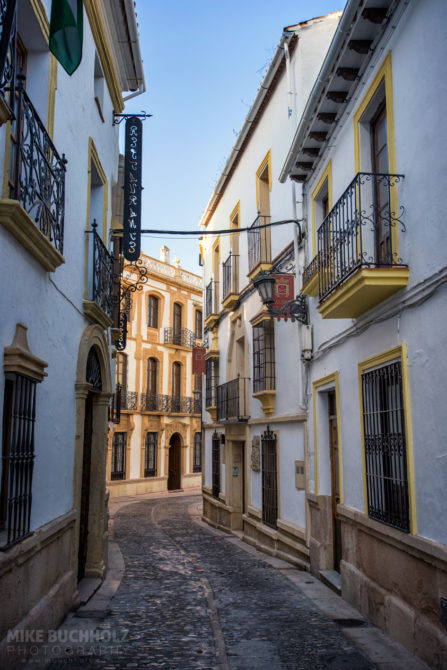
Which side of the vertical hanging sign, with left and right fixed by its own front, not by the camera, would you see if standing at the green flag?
front

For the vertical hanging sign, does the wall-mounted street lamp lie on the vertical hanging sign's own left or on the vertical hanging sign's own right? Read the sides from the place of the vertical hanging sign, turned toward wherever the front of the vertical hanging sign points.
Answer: on the vertical hanging sign's own left

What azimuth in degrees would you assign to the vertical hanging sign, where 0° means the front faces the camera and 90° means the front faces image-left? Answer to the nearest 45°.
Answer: approximately 0°

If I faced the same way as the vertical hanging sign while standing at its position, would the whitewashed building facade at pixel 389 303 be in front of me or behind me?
in front
